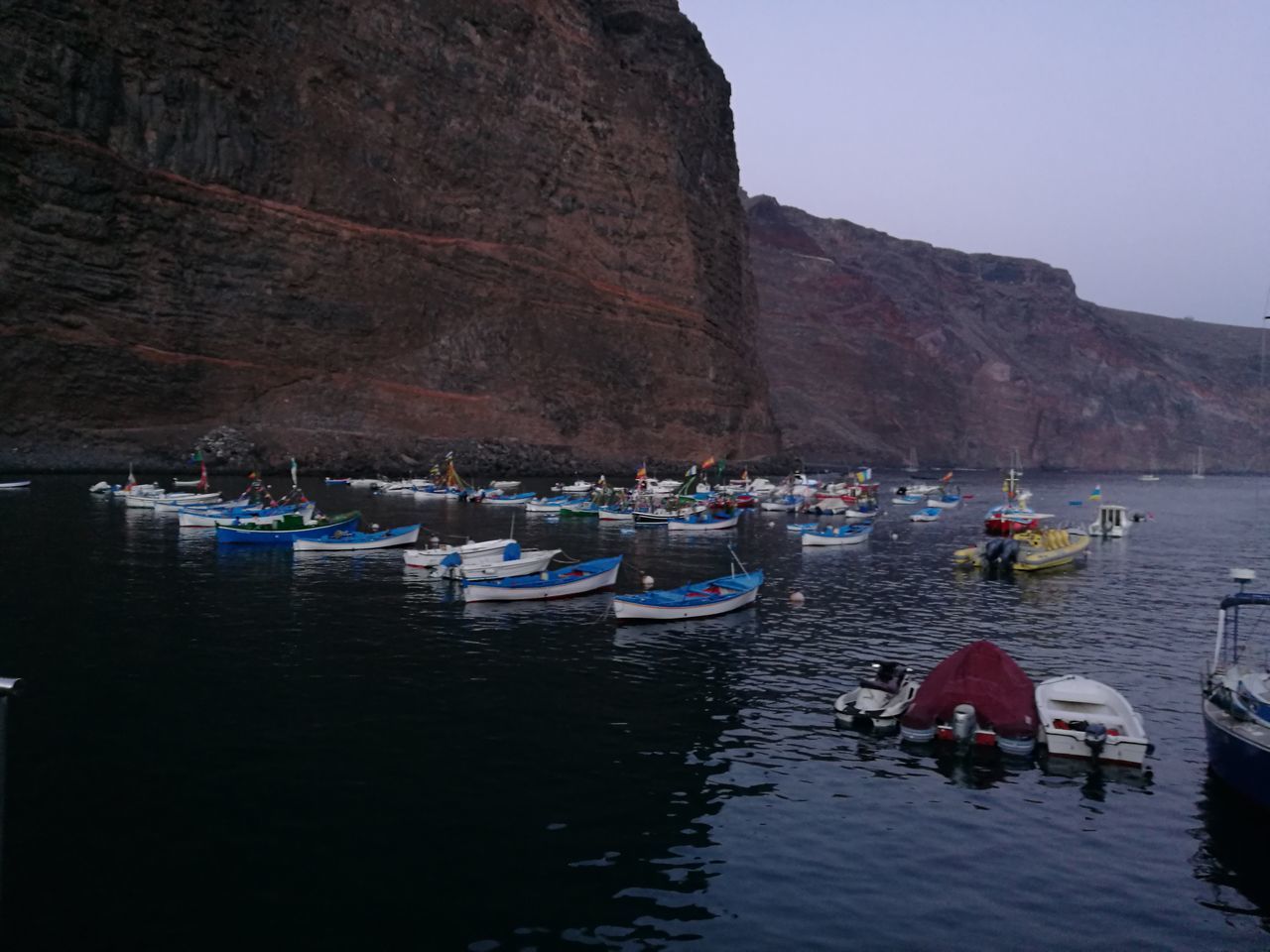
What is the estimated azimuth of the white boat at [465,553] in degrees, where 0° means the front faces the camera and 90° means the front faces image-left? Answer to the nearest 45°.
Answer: approximately 270°

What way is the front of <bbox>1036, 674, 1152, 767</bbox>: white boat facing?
away from the camera

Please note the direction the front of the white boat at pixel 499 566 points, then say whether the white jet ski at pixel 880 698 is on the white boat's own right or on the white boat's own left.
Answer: on the white boat's own right

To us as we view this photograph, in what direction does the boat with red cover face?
facing away from the viewer

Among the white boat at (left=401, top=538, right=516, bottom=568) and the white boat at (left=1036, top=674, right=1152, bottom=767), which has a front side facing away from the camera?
the white boat at (left=1036, top=674, right=1152, bottom=767)

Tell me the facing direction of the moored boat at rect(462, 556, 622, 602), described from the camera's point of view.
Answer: facing away from the viewer and to the right of the viewer

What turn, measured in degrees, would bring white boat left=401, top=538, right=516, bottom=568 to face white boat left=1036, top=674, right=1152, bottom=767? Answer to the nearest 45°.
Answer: approximately 45° to its right

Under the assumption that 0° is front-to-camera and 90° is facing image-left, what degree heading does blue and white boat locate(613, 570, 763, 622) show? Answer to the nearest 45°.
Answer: approximately 225°

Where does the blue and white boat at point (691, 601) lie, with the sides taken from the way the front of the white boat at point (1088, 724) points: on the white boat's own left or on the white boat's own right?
on the white boat's own left

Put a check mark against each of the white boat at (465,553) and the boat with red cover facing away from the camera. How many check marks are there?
1

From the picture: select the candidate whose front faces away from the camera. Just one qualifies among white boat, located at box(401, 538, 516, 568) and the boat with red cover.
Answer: the boat with red cover

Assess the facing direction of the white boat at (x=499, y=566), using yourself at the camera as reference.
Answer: facing away from the viewer and to the right of the viewer
